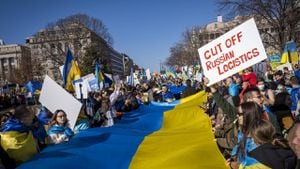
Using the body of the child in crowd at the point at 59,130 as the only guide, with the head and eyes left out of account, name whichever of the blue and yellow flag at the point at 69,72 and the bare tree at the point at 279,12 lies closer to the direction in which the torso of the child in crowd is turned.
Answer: the bare tree

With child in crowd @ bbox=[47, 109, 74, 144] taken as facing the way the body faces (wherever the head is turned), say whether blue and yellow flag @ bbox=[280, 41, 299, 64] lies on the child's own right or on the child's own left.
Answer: on the child's own left

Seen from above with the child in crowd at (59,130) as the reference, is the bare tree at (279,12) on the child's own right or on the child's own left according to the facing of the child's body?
on the child's own left

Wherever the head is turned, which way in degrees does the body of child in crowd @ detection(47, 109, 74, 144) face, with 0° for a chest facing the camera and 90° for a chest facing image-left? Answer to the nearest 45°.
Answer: approximately 315°

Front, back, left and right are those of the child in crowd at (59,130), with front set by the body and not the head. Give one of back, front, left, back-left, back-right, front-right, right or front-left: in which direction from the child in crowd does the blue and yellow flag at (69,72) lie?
back-left
